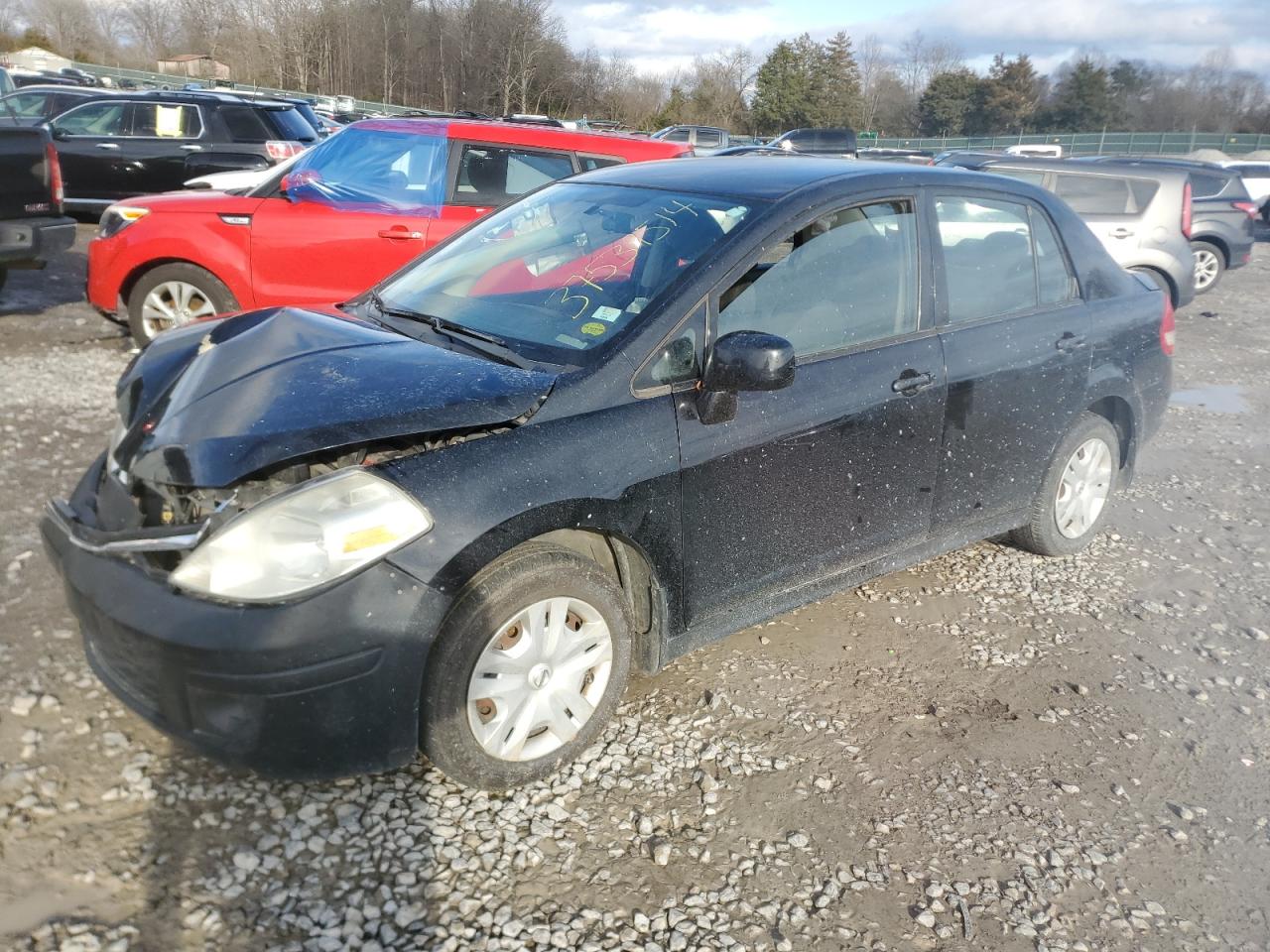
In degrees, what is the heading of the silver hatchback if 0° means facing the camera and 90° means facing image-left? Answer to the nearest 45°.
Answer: approximately 90°

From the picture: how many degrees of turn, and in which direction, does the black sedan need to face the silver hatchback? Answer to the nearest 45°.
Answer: approximately 180°

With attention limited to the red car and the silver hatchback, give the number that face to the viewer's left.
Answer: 2

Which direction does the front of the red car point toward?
to the viewer's left

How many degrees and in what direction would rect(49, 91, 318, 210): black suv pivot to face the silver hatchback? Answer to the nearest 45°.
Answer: approximately 180°

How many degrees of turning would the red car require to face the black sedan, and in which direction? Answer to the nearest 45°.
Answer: approximately 90° to its left

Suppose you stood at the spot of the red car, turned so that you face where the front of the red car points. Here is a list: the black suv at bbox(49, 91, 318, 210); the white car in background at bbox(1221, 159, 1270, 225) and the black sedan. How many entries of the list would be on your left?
1

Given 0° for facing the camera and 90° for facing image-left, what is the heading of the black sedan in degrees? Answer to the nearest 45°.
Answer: approximately 45°
